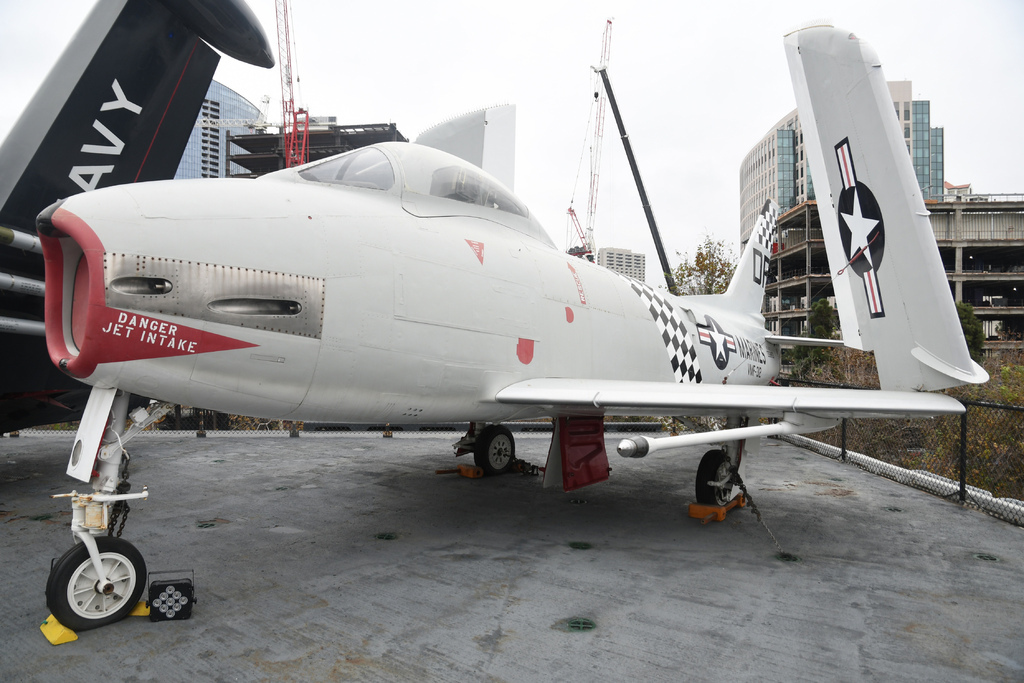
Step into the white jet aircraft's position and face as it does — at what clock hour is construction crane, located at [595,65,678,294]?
The construction crane is roughly at 5 o'clock from the white jet aircraft.

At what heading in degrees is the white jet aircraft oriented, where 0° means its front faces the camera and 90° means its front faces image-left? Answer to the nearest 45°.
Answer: approximately 45°
